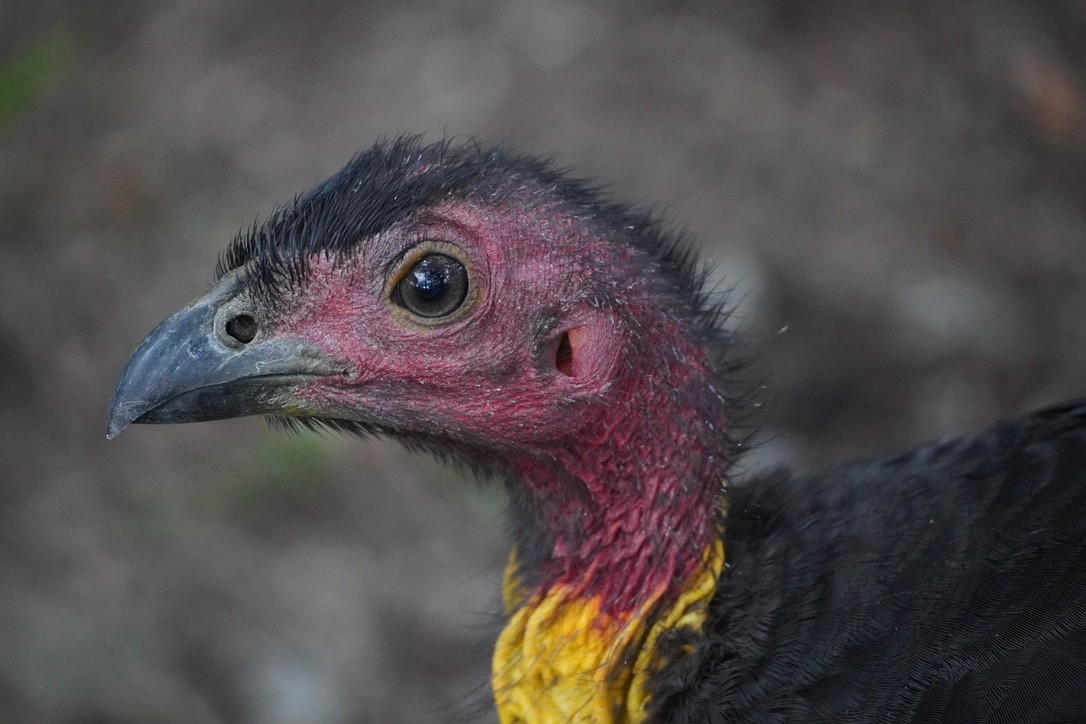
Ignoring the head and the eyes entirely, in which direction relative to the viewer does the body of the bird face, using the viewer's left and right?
facing to the left of the viewer
